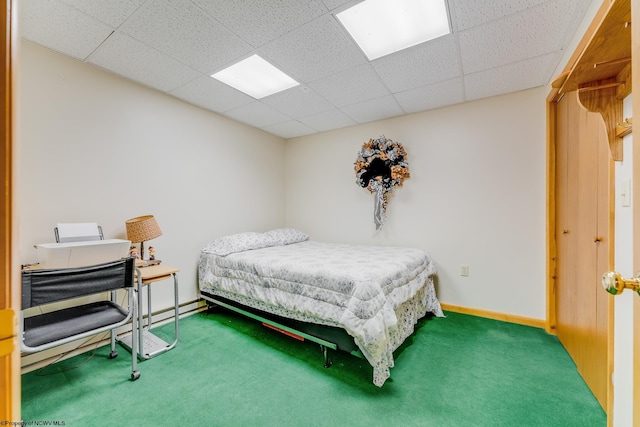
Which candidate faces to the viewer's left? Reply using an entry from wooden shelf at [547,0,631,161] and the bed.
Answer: the wooden shelf

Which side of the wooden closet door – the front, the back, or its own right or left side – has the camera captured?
left

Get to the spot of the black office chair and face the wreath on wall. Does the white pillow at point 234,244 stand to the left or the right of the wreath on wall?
left

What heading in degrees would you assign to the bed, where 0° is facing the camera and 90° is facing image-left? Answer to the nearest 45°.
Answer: approximately 315°

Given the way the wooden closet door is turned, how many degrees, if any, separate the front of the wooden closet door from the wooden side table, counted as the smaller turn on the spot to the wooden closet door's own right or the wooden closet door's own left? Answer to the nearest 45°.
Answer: approximately 45° to the wooden closet door's own left

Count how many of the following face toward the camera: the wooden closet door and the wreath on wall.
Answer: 1

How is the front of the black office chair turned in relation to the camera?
facing away from the viewer and to the left of the viewer

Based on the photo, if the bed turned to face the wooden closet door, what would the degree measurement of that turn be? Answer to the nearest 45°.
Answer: approximately 45° to its left
